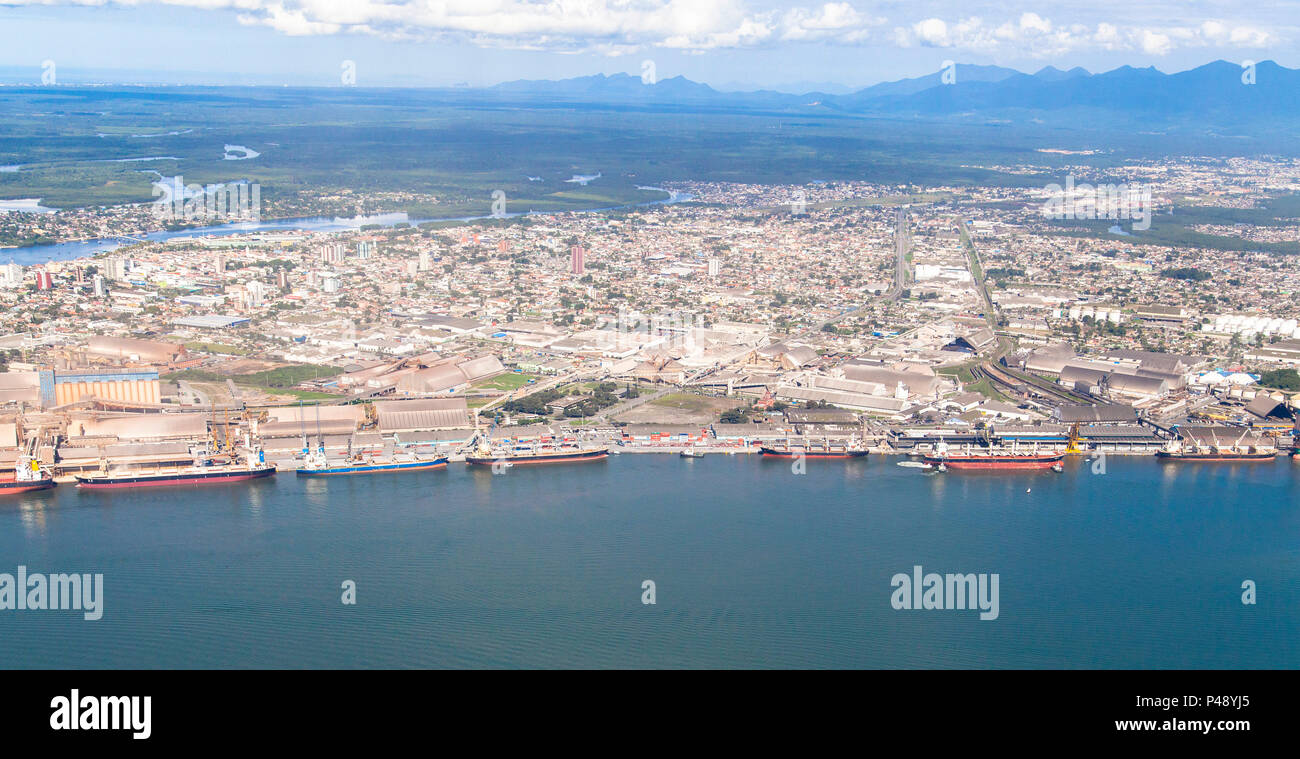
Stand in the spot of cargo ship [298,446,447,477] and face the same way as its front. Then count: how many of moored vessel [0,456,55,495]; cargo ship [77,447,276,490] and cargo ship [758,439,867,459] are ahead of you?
1

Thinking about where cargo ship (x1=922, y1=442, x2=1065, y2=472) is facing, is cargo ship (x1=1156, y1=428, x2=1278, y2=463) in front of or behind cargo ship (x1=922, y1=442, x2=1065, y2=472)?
in front

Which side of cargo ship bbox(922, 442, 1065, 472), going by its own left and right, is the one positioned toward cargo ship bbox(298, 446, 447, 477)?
back

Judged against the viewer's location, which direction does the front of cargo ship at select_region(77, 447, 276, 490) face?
facing to the left of the viewer

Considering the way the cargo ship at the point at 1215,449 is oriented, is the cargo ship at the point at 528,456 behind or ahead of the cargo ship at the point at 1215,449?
behind

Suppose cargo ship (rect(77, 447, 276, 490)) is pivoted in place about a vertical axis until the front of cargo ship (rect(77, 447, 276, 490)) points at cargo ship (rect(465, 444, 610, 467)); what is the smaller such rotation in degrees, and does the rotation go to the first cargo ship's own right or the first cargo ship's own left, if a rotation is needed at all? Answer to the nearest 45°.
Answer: approximately 180°

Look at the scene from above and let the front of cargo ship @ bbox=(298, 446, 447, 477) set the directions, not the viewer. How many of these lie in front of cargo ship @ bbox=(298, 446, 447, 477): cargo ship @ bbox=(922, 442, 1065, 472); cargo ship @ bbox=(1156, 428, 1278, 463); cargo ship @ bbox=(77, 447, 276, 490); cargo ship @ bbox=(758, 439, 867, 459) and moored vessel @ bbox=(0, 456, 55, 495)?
3

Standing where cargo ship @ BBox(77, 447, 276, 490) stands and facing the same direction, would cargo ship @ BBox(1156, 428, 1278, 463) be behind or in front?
behind

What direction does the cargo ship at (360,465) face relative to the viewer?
to the viewer's right

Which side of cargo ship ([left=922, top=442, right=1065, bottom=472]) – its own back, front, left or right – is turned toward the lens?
right

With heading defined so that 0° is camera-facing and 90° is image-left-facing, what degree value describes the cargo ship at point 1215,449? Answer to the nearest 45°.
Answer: approximately 270°

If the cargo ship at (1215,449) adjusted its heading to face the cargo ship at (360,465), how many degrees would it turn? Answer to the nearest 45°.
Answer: approximately 135° to its right
